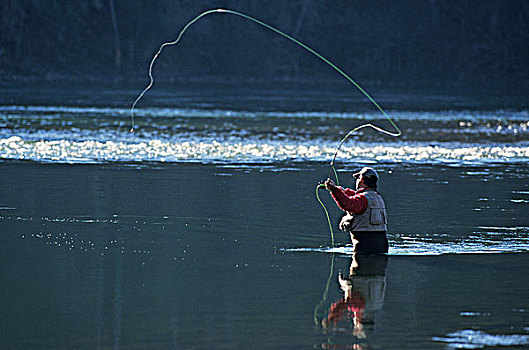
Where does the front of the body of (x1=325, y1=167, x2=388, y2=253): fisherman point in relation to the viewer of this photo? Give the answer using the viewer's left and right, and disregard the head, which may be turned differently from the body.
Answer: facing away from the viewer and to the left of the viewer
